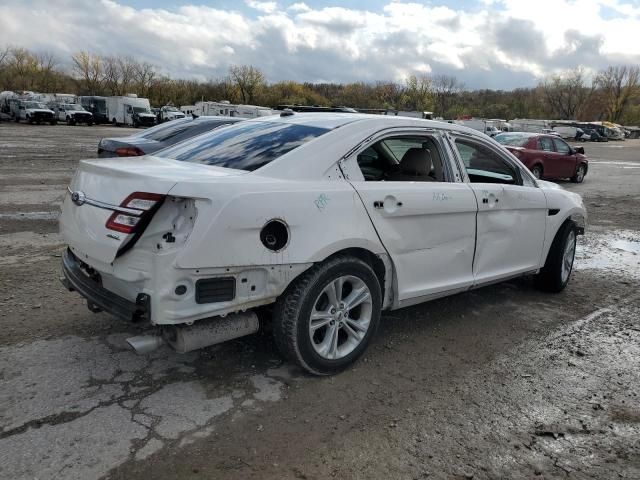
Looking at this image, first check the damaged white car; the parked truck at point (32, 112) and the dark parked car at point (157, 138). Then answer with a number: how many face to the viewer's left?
0

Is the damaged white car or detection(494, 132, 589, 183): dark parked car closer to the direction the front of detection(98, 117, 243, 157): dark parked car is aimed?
the dark parked car

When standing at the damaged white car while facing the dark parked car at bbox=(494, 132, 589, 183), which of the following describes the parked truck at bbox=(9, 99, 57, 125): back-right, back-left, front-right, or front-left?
front-left

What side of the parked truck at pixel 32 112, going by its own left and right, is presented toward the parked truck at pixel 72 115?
left

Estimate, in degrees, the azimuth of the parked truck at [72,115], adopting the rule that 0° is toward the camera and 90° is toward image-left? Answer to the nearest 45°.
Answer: approximately 315°

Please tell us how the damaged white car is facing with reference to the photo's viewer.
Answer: facing away from the viewer and to the right of the viewer

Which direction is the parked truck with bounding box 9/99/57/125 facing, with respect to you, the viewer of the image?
facing the viewer and to the right of the viewer

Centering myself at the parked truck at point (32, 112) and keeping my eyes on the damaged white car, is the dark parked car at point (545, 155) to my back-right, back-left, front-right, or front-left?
front-left

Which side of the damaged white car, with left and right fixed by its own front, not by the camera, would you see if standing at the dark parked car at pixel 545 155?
front
